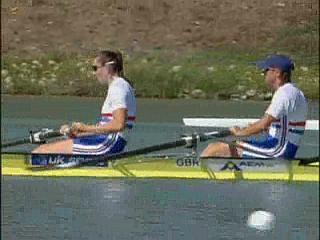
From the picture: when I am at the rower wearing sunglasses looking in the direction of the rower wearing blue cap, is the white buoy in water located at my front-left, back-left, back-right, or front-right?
front-right

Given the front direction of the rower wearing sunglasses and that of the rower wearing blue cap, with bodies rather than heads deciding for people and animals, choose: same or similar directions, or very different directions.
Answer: same or similar directions
